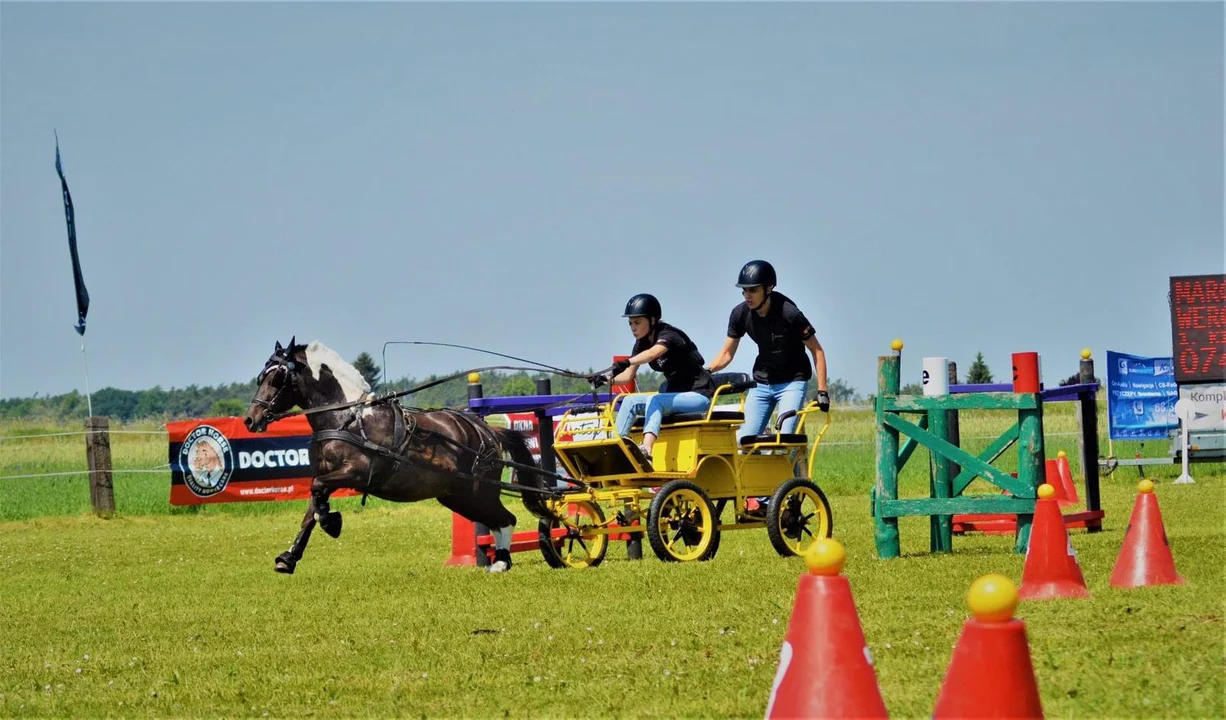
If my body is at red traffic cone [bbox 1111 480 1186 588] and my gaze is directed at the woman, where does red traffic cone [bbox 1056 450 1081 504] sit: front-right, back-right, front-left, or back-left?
front-right

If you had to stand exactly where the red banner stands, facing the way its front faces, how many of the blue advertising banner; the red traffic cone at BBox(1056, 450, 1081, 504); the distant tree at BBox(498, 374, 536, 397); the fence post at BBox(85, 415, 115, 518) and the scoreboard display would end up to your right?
1

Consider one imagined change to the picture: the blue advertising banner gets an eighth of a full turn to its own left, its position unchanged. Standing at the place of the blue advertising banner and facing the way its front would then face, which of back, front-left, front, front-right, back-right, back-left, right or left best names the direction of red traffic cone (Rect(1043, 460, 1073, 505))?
front-right

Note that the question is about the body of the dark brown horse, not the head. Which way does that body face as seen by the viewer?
to the viewer's left

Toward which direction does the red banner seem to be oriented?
toward the camera

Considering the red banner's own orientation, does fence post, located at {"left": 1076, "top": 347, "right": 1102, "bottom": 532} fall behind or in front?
in front

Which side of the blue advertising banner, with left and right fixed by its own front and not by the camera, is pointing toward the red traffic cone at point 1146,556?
front

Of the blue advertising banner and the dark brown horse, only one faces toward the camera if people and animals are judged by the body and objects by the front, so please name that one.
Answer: the blue advertising banner

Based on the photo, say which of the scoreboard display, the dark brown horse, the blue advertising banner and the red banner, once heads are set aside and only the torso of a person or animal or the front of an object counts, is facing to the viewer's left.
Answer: the dark brown horse

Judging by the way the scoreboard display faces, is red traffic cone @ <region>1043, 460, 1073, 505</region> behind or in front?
in front

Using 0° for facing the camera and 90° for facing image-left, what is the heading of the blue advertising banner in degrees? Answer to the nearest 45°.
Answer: approximately 0°
